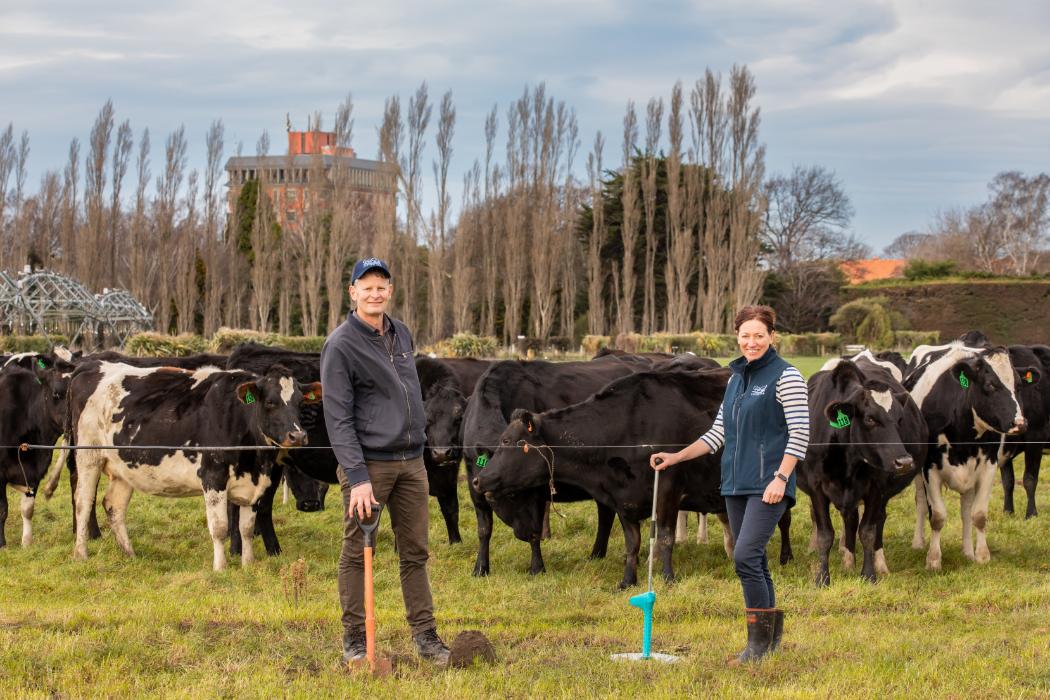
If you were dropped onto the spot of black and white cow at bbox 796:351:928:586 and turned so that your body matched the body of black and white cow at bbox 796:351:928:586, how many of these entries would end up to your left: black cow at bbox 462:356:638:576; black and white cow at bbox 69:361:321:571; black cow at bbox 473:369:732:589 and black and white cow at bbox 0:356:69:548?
0

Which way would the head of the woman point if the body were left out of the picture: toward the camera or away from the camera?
toward the camera

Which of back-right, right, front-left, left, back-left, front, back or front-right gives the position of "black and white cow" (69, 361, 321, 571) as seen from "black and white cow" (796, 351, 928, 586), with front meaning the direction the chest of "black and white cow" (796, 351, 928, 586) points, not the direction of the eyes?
right

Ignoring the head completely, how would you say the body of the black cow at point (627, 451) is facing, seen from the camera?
to the viewer's left

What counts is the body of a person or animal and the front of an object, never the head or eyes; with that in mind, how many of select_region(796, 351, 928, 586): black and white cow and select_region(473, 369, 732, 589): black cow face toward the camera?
1

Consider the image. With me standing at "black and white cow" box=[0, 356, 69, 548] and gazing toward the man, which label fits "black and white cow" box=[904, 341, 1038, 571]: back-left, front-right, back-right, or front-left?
front-left

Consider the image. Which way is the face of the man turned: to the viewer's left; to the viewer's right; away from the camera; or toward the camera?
toward the camera

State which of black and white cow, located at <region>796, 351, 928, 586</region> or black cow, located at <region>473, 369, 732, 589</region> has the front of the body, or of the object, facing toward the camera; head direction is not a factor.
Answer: the black and white cow

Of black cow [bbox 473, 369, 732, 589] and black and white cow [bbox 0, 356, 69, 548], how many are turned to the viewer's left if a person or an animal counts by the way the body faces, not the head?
1

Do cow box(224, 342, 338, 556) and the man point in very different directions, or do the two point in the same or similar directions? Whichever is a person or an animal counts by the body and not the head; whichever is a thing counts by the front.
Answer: same or similar directions

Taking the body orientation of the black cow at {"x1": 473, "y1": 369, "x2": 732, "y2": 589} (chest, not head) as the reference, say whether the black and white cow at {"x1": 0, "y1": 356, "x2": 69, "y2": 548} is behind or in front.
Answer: in front

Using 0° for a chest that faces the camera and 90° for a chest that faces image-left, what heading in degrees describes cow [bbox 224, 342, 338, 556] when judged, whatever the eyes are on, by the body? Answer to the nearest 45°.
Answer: approximately 315°

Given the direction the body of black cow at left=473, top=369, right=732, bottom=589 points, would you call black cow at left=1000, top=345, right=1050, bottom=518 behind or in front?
behind

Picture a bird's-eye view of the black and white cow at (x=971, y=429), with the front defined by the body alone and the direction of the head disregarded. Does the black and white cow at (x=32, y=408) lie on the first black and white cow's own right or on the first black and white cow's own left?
on the first black and white cow's own right

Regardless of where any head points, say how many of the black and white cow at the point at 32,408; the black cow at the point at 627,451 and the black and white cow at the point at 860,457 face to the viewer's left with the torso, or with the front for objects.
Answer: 1
